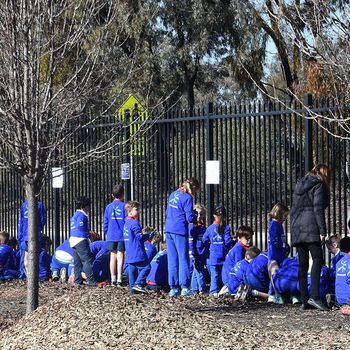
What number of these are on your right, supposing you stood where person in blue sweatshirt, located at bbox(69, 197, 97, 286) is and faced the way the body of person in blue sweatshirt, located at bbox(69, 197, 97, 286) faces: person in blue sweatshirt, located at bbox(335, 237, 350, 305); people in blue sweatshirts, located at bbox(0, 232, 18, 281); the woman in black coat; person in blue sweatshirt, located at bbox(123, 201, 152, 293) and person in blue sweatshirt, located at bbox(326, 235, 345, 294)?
4

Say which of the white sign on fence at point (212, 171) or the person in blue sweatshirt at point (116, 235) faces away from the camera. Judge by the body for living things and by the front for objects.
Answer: the person in blue sweatshirt

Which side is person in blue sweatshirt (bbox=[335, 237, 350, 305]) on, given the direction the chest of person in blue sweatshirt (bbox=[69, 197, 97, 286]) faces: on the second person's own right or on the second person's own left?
on the second person's own right

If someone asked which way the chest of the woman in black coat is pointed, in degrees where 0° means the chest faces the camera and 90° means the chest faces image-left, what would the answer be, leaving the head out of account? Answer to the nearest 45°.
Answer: approximately 225°

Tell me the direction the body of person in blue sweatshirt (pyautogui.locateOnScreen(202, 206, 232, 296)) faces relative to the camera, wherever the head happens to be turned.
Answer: away from the camera

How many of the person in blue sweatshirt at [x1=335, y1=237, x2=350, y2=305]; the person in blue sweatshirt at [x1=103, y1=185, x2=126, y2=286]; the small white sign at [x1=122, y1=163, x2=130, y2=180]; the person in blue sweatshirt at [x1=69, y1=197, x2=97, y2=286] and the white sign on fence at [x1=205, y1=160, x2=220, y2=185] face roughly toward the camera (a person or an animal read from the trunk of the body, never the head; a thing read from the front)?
2

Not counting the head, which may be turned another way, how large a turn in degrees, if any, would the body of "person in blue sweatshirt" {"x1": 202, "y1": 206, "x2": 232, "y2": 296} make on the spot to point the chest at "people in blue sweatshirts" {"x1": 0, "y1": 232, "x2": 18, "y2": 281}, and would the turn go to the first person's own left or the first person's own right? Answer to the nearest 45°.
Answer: approximately 45° to the first person's own left

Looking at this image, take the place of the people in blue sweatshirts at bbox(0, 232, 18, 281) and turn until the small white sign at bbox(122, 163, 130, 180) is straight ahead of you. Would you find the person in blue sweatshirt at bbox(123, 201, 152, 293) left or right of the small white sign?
right

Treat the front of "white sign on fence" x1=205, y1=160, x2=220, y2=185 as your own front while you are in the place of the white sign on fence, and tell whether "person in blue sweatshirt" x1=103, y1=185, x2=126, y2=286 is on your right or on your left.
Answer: on your right

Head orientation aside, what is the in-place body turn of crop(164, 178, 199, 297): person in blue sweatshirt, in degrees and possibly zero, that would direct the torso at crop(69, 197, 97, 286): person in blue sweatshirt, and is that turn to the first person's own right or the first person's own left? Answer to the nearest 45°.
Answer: approximately 90° to the first person's own left
